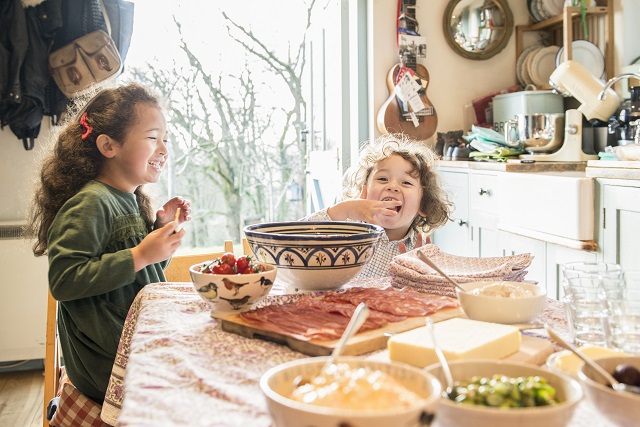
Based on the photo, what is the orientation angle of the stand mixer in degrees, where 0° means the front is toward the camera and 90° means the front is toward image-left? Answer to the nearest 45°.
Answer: approximately 90°

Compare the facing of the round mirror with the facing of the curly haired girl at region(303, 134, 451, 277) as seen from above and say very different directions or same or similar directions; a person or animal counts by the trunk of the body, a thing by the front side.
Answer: same or similar directions

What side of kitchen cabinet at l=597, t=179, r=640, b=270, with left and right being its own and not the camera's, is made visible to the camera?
front

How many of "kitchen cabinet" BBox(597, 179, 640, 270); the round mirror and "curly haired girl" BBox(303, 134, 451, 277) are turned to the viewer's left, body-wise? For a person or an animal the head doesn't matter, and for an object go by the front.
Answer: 0

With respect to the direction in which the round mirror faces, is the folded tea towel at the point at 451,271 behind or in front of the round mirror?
in front

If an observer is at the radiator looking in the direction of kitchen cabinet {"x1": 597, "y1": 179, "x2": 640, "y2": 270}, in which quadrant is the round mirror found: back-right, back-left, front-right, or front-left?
front-left

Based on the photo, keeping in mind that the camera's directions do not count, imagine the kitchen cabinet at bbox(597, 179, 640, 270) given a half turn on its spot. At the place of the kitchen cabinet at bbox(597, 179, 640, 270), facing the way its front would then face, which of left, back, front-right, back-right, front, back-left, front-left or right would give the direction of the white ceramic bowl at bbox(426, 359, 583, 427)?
back

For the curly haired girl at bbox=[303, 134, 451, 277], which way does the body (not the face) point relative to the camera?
toward the camera

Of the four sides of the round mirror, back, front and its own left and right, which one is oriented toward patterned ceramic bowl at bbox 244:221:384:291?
front

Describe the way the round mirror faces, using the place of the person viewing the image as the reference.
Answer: facing the viewer

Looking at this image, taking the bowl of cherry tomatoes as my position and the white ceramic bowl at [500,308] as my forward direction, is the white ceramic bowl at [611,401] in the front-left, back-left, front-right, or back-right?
front-right
